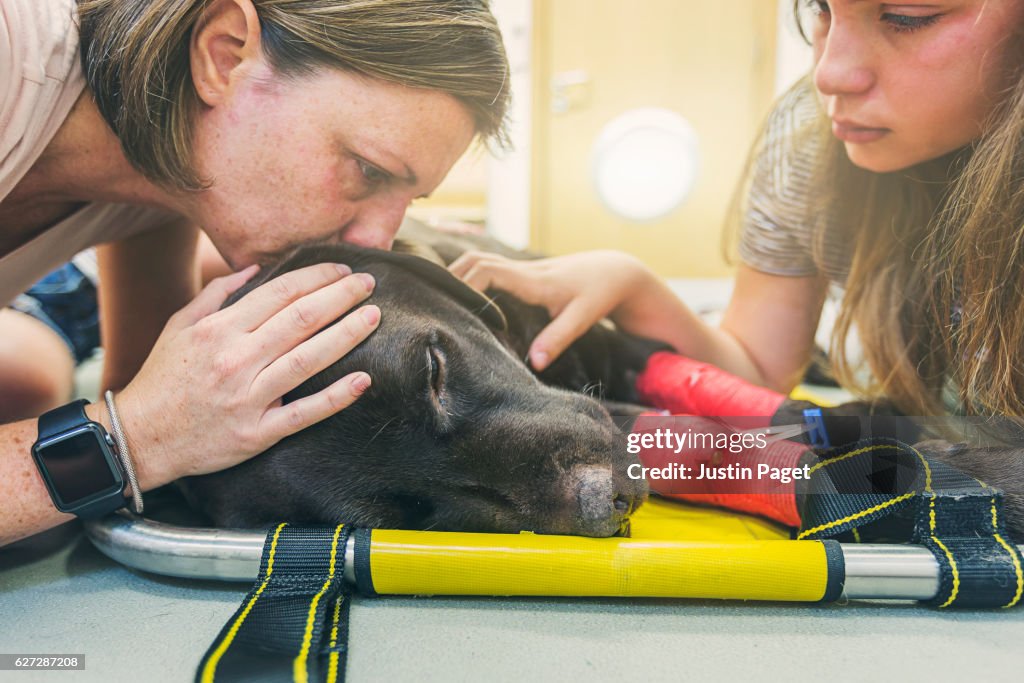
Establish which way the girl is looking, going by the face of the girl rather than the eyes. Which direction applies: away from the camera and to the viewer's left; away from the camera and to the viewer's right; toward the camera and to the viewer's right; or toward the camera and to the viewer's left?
toward the camera and to the viewer's left

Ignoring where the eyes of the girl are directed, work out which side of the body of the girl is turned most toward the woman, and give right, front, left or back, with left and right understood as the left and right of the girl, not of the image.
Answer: front

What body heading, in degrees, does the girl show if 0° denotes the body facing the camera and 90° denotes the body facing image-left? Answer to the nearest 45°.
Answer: approximately 45°

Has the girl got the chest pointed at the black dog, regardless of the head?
yes
